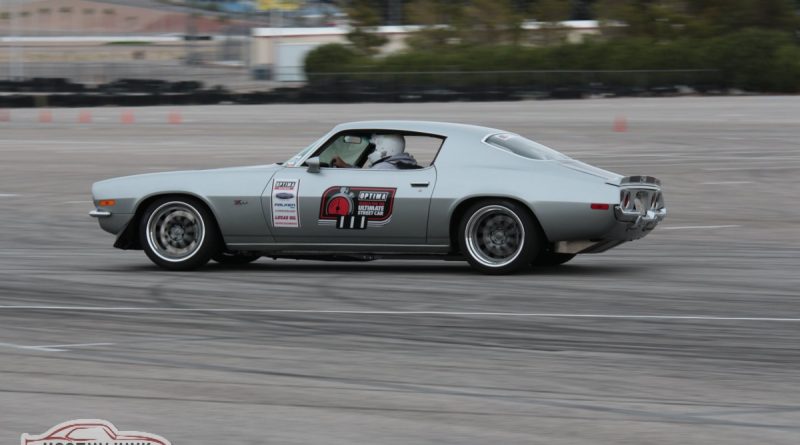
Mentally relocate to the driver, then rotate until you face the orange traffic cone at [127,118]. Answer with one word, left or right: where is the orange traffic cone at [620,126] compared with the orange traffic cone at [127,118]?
right

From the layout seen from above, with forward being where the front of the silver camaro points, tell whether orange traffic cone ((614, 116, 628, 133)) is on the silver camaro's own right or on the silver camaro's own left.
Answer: on the silver camaro's own right

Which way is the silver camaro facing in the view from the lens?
facing to the left of the viewer

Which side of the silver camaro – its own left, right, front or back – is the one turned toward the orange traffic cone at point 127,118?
right

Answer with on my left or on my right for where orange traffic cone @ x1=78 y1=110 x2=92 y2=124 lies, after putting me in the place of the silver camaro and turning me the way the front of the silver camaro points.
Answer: on my right

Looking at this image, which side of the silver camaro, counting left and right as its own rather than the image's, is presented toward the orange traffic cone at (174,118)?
right
